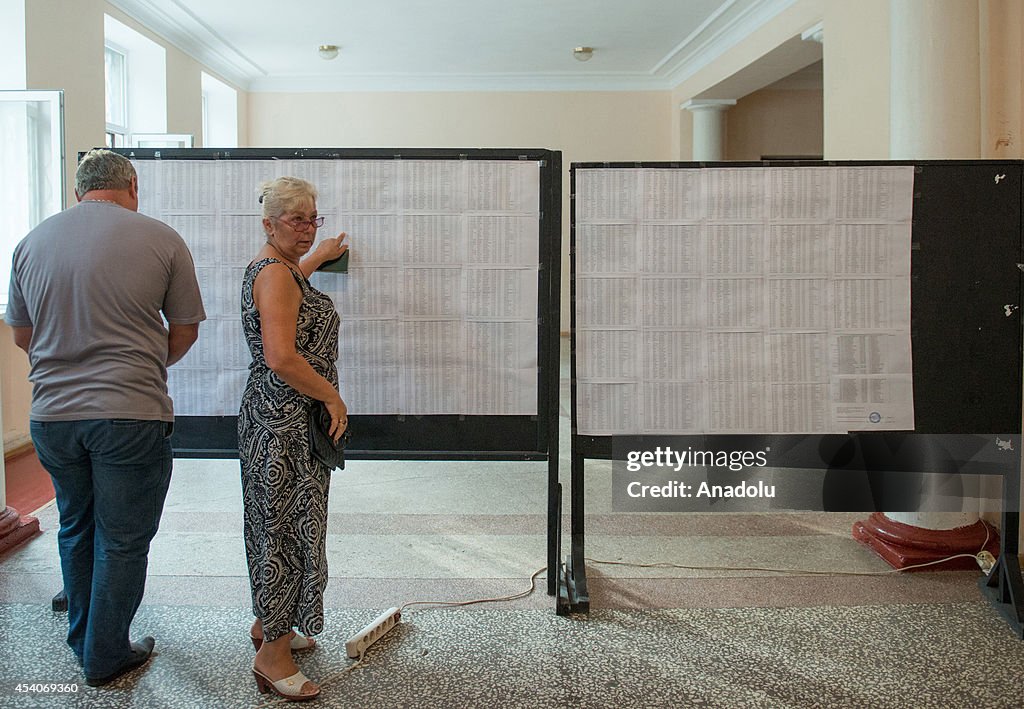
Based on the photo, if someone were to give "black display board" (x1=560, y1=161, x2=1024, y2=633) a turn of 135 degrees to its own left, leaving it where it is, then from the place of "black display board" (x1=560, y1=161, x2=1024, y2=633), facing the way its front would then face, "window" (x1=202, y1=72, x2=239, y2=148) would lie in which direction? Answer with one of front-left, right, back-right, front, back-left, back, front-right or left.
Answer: left

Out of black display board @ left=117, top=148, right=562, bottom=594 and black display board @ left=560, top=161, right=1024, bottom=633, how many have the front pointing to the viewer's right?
0

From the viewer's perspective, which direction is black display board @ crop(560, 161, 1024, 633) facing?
toward the camera

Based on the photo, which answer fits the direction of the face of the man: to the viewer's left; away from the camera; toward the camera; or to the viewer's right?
away from the camera

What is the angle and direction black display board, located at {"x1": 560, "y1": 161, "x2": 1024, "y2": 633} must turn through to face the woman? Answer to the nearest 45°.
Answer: approximately 45° to its right

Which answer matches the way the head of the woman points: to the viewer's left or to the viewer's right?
to the viewer's right

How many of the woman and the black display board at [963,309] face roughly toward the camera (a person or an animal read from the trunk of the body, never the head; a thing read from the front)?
1
